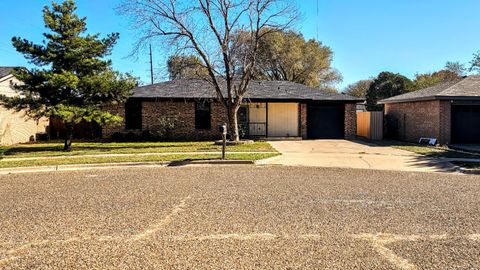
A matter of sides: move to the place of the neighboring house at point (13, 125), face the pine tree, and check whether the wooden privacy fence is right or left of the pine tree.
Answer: left

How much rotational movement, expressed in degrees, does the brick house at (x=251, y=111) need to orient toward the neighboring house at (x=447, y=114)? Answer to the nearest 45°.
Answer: approximately 90° to its left

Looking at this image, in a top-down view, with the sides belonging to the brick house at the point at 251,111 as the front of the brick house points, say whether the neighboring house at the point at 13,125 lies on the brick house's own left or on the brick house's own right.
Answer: on the brick house's own right

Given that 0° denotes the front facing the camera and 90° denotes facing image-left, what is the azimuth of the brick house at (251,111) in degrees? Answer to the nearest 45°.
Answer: approximately 0°

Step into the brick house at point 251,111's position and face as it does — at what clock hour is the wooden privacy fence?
The wooden privacy fence is roughly at 9 o'clock from the brick house.
